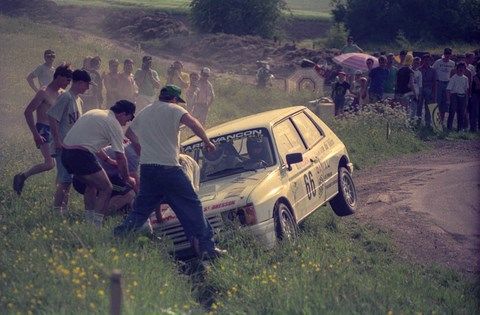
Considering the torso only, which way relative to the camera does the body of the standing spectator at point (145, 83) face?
toward the camera

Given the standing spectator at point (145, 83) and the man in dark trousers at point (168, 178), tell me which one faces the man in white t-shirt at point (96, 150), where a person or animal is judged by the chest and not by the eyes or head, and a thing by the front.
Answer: the standing spectator

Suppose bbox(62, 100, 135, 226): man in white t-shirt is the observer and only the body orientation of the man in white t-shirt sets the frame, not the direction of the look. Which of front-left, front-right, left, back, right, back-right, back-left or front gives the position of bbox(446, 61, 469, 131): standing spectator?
front-left

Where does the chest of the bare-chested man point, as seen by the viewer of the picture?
to the viewer's right

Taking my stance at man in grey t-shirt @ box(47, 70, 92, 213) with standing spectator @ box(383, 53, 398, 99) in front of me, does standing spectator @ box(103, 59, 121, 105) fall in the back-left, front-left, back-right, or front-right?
front-left

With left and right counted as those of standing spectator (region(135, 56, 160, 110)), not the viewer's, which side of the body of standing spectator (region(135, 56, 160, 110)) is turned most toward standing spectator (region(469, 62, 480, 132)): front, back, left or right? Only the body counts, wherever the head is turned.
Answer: left

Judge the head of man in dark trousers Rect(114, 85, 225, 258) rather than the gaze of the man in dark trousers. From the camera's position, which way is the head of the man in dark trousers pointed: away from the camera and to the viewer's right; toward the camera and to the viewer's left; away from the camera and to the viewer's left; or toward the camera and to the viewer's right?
away from the camera and to the viewer's right

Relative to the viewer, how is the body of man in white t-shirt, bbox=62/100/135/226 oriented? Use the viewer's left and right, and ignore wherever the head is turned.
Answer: facing to the right of the viewer

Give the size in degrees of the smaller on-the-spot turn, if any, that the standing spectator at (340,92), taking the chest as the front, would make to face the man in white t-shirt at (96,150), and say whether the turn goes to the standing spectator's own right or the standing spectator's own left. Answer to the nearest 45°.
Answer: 0° — they already face them

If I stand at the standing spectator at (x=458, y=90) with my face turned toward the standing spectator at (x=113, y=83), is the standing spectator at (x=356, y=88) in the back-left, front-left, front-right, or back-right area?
front-right

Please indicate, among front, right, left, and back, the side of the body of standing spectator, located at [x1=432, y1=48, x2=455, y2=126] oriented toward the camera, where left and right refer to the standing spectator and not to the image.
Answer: front

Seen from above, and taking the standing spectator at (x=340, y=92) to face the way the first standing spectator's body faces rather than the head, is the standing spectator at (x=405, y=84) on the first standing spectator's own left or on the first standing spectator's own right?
on the first standing spectator's own left

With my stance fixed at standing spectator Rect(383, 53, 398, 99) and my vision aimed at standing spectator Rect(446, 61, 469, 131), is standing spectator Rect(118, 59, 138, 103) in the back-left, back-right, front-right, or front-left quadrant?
back-right
